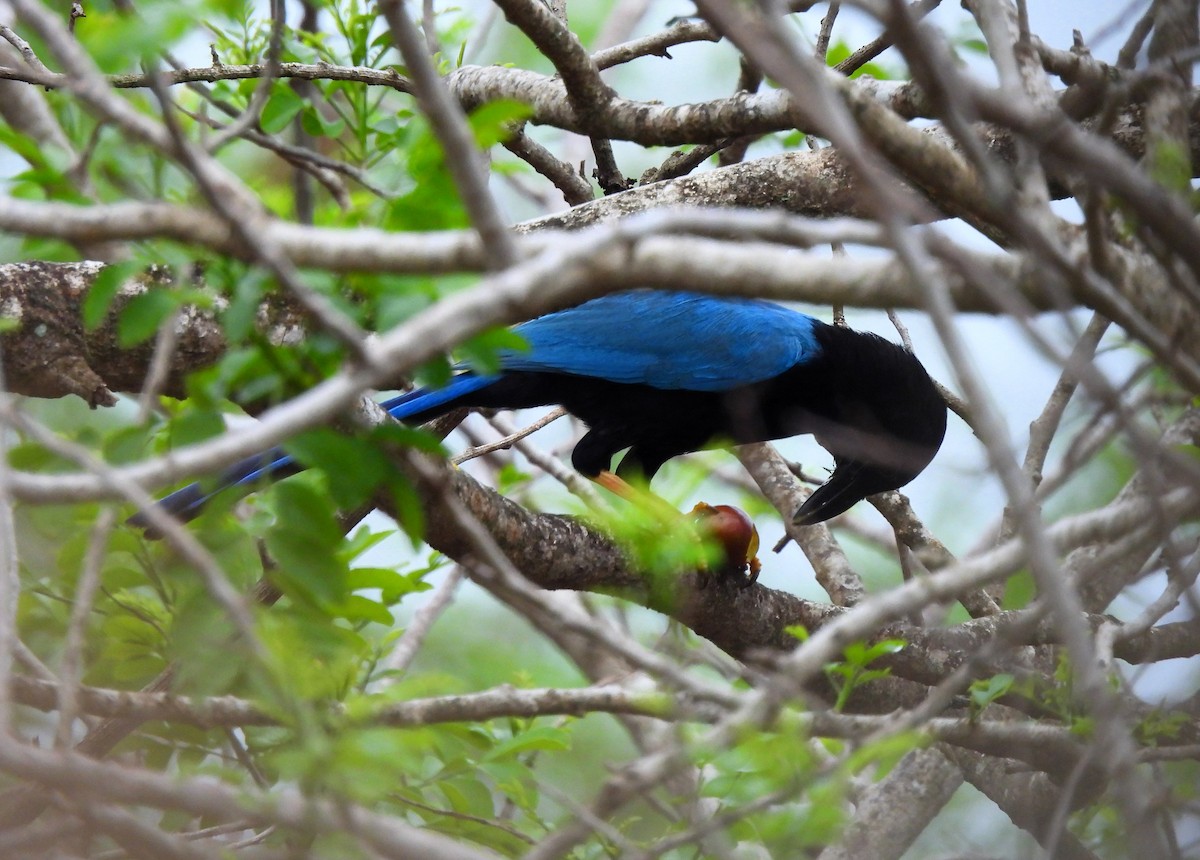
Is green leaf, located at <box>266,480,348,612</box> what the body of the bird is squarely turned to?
no

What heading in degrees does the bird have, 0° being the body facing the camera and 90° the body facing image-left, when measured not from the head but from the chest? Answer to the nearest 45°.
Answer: approximately 270°

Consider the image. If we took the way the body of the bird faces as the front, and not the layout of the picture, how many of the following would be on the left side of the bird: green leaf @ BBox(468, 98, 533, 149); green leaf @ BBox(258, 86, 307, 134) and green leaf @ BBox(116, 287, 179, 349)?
0

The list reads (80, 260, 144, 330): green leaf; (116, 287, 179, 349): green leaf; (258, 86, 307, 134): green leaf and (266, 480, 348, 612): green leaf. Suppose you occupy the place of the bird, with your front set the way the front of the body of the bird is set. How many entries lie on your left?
0

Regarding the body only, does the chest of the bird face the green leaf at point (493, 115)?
no

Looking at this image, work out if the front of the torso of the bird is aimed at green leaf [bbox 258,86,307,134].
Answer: no
